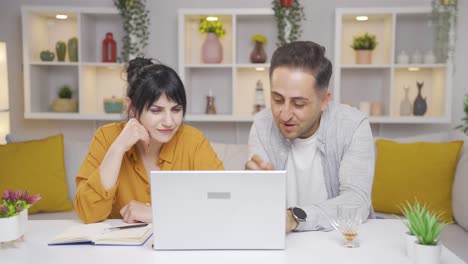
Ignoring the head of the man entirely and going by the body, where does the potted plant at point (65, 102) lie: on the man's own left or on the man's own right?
on the man's own right

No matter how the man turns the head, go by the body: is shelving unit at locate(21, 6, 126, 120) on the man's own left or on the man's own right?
on the man's own right

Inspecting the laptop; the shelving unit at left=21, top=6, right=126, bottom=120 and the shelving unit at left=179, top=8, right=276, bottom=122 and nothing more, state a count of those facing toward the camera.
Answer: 2

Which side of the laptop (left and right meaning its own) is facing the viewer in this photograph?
back

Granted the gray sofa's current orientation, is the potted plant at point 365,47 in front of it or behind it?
behind

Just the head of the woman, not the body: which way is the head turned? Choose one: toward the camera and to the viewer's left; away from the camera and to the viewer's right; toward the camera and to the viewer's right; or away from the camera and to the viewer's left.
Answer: toward the camera and to the viewer's right

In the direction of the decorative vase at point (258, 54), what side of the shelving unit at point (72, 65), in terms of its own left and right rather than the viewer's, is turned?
left

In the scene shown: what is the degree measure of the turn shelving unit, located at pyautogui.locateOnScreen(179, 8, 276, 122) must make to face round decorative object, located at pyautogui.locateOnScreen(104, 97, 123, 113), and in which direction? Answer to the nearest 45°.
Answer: approximately 90° to its right

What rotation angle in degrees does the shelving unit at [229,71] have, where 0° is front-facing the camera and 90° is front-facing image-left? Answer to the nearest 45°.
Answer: approximately 0°
